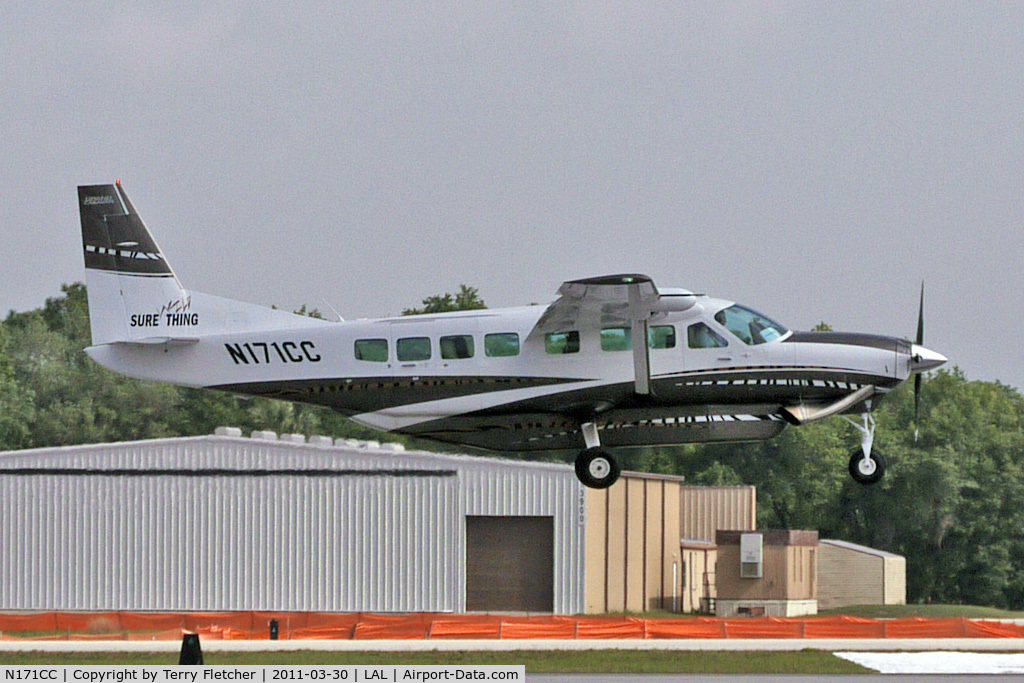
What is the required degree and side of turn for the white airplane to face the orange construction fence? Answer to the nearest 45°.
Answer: approximately 90° to its left

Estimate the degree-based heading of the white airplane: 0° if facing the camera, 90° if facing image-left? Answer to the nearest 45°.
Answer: approximately 270°
